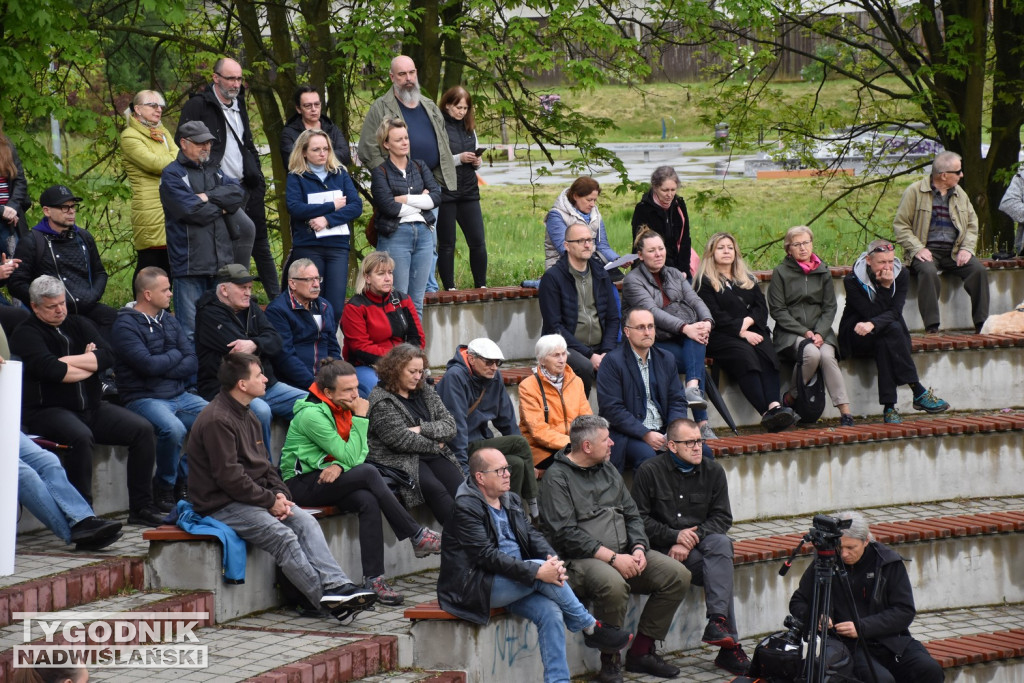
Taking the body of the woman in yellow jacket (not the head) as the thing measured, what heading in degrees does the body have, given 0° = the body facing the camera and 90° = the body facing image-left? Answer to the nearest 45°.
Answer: approximately 315°

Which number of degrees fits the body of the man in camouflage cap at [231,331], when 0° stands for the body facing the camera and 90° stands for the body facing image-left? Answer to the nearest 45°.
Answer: approximately 315°

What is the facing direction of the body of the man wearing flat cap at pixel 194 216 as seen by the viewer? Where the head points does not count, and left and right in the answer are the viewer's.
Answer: facing the viewer and to the right of the viewer

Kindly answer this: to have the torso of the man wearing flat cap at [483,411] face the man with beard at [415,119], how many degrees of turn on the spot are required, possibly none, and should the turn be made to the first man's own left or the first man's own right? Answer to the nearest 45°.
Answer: approximately 135° to the first man's own left

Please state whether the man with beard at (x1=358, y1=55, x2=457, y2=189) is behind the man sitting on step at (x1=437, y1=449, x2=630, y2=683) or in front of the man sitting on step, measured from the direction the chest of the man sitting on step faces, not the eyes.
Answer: behind

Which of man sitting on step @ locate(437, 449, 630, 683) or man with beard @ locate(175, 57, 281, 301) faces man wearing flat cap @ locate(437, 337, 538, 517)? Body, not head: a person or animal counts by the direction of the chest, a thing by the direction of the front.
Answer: the man with beard

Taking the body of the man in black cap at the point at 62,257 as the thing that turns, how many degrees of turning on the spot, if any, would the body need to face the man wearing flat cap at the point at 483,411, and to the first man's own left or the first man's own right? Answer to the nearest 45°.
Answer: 0° — they already face them

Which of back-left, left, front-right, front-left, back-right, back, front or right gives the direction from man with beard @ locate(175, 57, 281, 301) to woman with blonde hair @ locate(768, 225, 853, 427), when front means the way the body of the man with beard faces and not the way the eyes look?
front-left

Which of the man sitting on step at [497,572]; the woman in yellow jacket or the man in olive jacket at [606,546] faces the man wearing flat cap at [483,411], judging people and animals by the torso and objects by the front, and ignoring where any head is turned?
the woman in yellow jacket

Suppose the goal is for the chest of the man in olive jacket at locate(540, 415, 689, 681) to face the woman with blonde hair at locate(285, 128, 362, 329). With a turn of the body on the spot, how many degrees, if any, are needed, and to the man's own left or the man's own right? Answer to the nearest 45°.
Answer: approximately 180°

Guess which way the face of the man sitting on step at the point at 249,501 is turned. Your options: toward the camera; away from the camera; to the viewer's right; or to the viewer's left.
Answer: to the viewer's right
